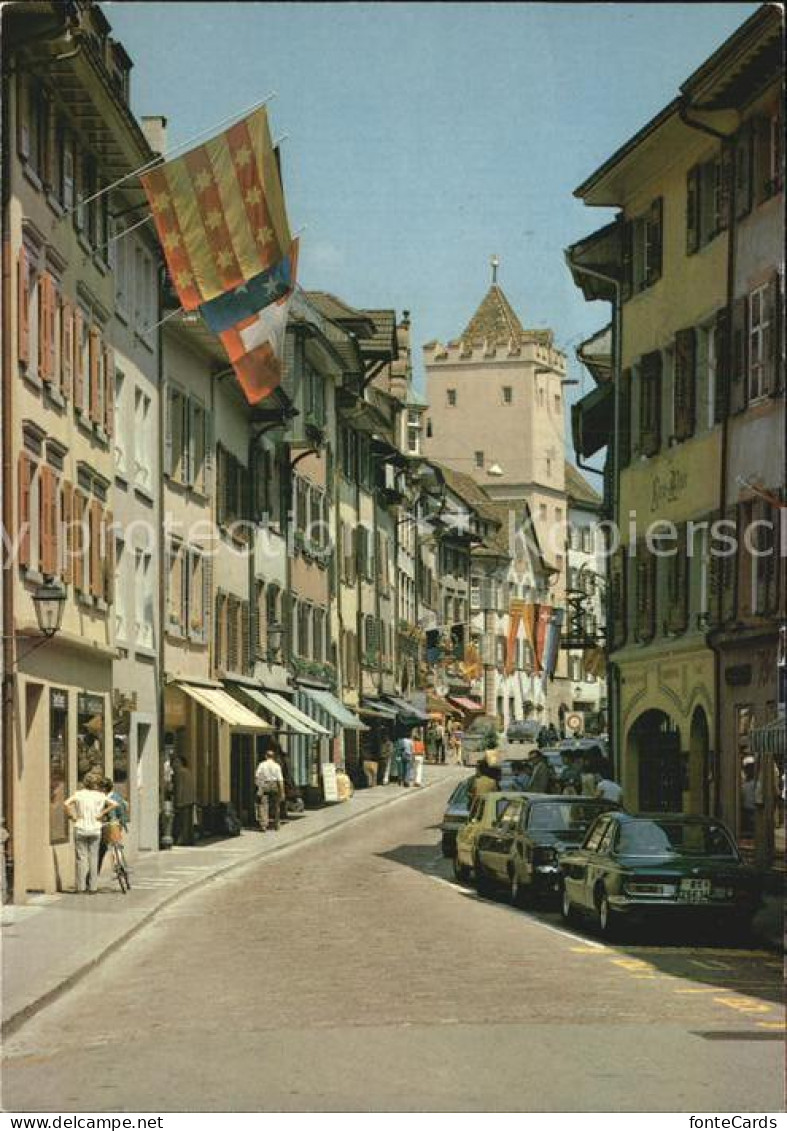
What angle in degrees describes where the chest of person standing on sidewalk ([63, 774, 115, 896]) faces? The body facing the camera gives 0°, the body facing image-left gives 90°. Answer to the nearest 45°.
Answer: approximately 180°

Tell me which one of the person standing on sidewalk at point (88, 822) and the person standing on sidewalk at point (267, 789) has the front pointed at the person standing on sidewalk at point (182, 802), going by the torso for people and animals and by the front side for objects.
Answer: the person standing on sidewalk at point (88, 822)

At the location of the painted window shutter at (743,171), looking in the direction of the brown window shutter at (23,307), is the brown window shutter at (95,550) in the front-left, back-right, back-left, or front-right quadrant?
front-right

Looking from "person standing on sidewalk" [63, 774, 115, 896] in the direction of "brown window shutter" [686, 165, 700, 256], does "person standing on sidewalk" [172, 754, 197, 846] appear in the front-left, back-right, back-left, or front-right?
front-left

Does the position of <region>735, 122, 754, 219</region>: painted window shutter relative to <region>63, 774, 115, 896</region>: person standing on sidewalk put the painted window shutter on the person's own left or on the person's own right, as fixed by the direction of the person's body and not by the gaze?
on the person's own right

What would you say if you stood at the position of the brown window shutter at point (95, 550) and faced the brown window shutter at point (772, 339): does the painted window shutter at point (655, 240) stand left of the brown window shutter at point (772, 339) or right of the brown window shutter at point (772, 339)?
left

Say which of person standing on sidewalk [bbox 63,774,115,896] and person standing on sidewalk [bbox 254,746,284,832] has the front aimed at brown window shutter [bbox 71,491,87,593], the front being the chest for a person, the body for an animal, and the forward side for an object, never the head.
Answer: person standing on sidewalk [bbox 63,774,115,896]

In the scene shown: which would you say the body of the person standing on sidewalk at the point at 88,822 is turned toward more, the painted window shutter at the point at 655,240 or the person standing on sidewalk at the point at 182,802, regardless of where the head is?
the person standing on sidewalk

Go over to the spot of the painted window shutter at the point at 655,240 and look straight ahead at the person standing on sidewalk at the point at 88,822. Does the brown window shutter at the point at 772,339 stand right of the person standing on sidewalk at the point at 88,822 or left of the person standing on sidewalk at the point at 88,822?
left

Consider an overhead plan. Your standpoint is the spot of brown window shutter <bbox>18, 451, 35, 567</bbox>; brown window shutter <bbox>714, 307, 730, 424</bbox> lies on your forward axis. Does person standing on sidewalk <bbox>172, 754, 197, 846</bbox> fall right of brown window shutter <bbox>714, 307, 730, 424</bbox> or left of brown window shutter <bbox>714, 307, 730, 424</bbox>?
left
